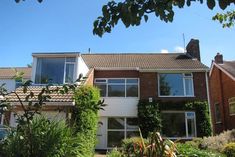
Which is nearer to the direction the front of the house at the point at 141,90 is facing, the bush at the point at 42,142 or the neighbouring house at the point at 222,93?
the bush

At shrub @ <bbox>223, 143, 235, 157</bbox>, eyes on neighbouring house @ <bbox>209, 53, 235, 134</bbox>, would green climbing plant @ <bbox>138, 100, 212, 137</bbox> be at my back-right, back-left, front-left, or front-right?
front-left

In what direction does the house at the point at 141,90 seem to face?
toward the camera

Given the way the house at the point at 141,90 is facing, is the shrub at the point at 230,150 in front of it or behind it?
in front

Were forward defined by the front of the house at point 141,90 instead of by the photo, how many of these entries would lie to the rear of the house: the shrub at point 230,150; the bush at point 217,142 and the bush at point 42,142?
0

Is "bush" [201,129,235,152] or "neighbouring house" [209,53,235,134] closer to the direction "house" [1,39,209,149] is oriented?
the bush

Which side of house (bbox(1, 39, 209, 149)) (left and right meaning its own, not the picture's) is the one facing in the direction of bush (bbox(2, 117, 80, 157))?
front
